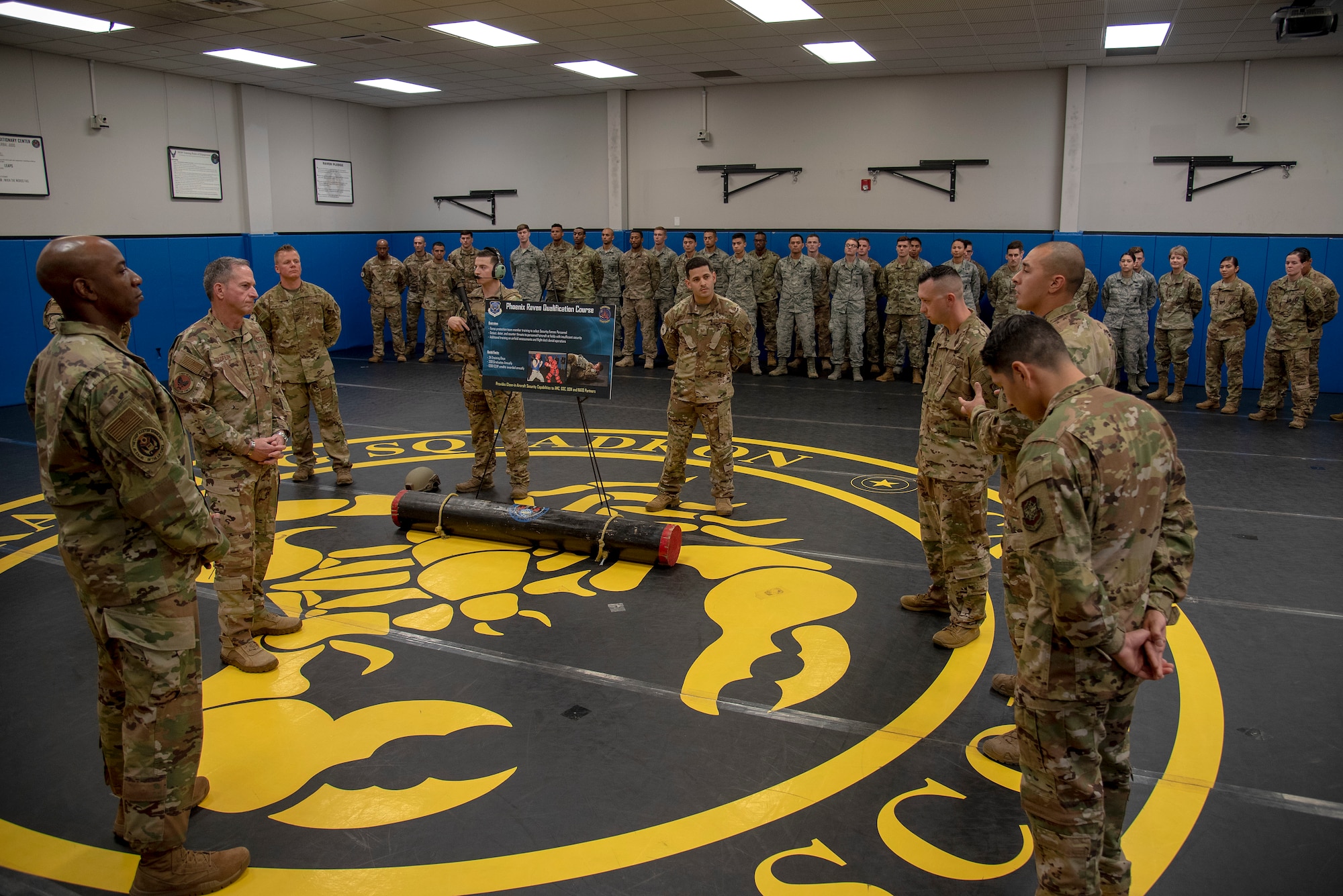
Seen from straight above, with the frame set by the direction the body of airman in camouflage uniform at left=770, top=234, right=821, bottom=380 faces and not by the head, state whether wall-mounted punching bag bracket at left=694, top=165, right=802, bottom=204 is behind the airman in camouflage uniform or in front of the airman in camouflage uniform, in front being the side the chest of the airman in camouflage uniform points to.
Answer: behind

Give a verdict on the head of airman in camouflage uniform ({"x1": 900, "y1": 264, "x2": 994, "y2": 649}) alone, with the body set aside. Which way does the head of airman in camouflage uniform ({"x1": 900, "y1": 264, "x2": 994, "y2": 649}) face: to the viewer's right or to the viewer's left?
to the viewer's left

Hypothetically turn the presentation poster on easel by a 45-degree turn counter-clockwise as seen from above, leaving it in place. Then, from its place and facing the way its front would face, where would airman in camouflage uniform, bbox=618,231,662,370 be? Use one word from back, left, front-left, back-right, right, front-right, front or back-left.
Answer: back-left

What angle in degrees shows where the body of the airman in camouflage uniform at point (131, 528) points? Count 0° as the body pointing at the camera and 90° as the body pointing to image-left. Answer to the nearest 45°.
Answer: approximately 270°

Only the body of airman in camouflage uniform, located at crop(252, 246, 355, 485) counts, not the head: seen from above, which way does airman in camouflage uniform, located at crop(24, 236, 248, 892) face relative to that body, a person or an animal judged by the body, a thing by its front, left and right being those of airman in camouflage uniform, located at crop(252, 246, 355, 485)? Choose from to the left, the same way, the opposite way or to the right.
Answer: to the left

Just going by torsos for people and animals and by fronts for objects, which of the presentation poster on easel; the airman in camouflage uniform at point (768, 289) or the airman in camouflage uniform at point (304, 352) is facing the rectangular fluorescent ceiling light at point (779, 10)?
the airman in camouflage uniform at point (768, 289)
